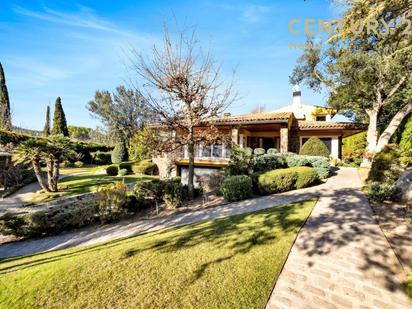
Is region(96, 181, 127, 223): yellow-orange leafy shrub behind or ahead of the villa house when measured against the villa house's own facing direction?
ahead

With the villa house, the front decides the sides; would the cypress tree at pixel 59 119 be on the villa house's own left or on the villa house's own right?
on the villa house's own right

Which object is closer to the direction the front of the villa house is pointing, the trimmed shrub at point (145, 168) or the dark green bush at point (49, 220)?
the dark green bush

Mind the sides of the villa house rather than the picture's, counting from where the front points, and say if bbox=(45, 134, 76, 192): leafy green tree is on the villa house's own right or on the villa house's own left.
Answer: on the villa house's own right

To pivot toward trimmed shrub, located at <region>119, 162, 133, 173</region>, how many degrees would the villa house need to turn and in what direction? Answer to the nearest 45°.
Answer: approximately 90° to its right

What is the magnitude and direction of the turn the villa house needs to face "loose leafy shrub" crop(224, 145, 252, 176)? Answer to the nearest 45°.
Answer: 0° — it already faces it

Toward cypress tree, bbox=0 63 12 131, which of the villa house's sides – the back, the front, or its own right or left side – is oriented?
right

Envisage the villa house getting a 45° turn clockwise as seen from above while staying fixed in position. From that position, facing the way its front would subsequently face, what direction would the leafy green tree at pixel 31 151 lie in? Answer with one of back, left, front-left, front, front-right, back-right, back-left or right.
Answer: front

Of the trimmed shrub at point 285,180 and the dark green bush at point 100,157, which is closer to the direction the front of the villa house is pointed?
the trimmed shrub

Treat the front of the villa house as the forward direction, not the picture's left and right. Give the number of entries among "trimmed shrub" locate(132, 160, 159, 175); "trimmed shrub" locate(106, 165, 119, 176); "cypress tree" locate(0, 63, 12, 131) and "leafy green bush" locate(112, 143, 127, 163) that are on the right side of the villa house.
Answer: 4

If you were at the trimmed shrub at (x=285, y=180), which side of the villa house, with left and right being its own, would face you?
front

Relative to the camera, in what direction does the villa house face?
facing the viewer

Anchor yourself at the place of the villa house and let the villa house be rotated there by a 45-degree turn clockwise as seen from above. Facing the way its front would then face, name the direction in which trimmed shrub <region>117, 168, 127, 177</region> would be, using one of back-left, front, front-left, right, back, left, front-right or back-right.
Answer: front-right

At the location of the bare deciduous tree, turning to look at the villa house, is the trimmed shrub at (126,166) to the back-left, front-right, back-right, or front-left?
front-left

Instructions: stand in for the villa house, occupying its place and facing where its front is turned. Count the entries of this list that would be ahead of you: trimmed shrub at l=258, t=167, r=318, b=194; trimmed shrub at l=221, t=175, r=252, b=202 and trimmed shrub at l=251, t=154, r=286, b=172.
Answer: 3

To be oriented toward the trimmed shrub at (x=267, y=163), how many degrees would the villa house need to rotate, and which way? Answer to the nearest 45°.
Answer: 0° — it already faces it
